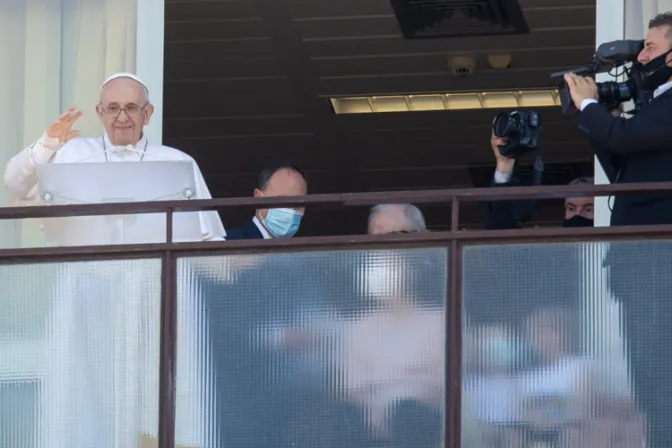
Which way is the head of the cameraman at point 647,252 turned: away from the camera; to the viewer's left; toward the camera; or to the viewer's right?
to the viewer's left

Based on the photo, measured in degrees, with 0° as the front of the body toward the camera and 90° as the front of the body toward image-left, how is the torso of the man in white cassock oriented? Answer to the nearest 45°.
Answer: approximately 0°

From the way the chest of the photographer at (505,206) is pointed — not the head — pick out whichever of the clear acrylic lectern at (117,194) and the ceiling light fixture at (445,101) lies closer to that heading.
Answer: the clear acrylic lectern

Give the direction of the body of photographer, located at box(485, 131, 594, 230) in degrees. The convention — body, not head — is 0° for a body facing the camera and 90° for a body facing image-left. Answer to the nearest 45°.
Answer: approximately 45°

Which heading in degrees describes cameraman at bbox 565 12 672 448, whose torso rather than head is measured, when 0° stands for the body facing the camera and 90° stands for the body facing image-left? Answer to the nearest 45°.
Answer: approximately 90°

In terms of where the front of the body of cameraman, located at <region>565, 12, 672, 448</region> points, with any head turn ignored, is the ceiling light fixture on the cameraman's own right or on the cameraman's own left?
on the cameraman's own right

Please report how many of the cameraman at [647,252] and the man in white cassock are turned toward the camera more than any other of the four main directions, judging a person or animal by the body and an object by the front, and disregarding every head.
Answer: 1

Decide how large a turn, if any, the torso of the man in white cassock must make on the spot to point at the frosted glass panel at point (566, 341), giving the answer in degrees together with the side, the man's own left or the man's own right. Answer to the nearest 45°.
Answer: approximately 90° to the man's own left
